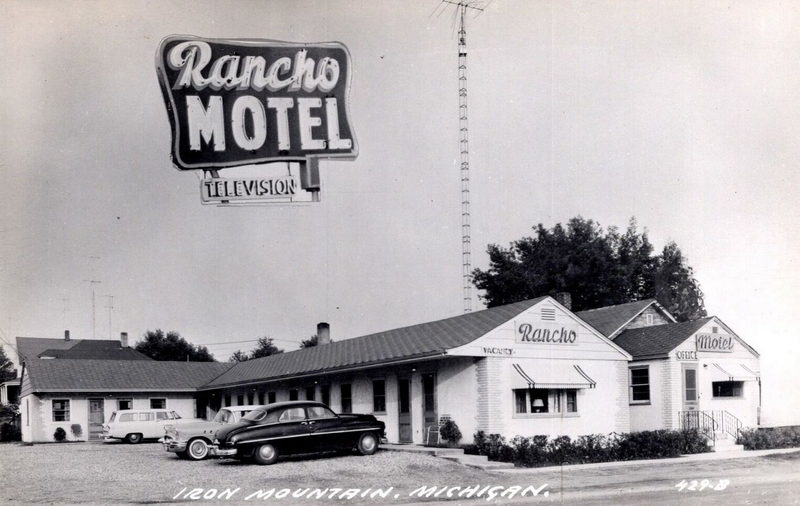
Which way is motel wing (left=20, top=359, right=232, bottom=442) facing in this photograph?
toward the camera

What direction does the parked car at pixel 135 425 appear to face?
to the viewer's right

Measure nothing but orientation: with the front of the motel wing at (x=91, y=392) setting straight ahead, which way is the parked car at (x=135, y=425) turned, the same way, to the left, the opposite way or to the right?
to the left
